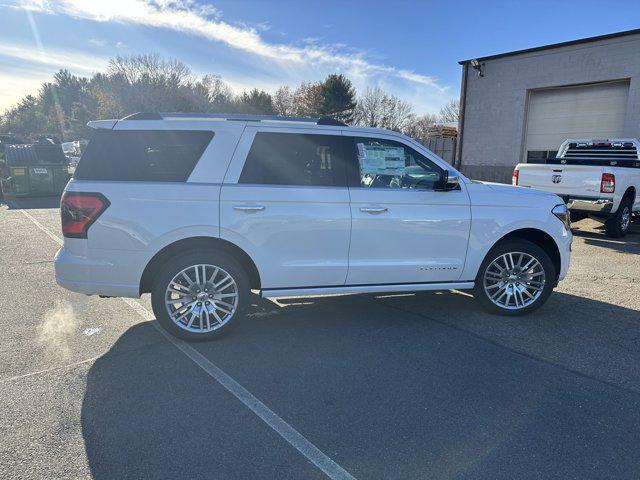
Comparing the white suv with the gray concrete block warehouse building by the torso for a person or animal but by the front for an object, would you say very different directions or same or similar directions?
very different directions

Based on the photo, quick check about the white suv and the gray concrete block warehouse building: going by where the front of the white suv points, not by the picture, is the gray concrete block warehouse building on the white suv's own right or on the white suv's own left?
on the white suv's own left

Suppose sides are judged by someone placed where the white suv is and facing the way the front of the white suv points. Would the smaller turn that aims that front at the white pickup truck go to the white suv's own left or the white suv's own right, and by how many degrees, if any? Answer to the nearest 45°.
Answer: approximately 45° to the white suv's own left

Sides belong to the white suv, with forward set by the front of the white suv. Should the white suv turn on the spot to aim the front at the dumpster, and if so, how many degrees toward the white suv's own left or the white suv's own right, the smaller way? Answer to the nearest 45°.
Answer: approximately 135° to the white suv's own left

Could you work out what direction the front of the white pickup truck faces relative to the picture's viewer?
facing away from the viewer and to the right of the viewer

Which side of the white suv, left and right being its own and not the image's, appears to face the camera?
right

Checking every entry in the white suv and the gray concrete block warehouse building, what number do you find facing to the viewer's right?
1

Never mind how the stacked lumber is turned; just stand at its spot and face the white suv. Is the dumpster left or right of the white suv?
right

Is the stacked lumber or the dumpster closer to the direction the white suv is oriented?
the stacked lumber

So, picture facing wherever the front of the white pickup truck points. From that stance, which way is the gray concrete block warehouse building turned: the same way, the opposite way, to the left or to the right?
the opposite way
